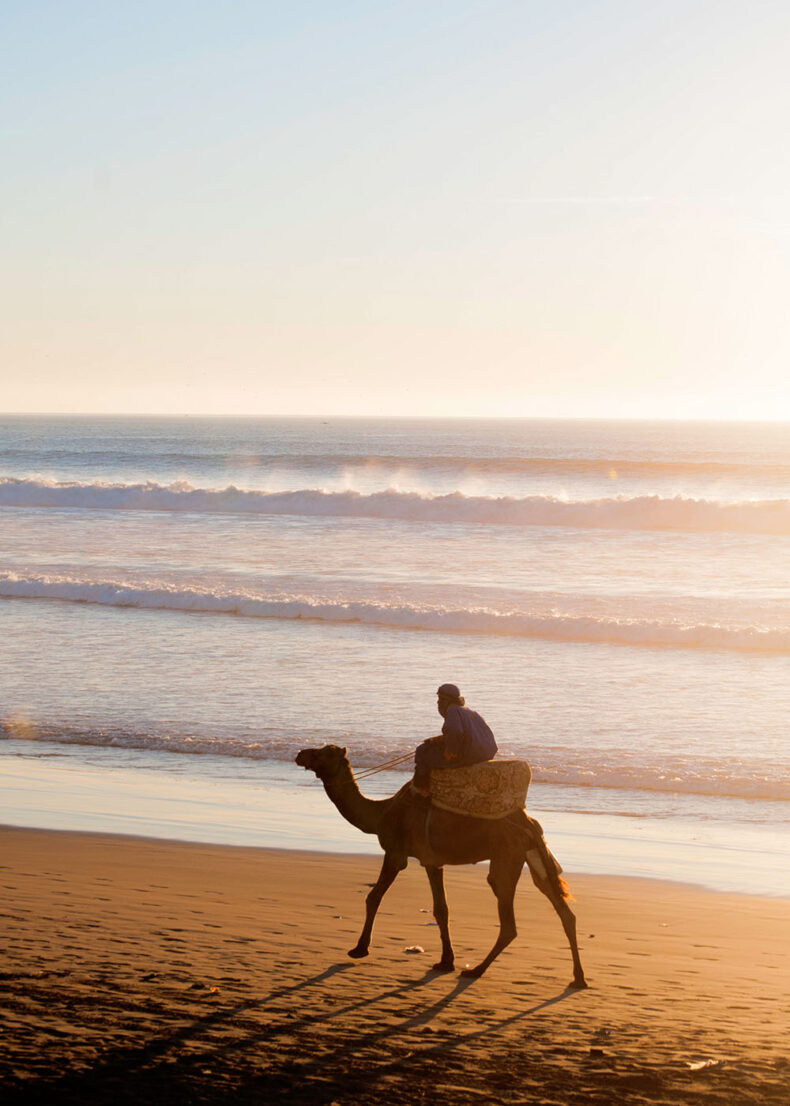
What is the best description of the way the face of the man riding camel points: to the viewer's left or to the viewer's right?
to the viewer's left

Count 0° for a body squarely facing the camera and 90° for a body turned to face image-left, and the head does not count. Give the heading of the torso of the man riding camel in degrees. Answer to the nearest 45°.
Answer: approximately 90°

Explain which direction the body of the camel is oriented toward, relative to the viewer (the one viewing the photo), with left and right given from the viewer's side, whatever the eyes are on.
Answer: facing to the left of the viewer
